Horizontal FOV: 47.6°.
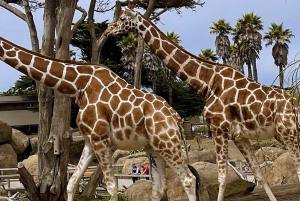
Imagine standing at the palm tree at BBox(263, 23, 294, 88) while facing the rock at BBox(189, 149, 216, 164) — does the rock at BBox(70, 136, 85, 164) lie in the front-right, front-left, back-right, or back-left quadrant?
front-right

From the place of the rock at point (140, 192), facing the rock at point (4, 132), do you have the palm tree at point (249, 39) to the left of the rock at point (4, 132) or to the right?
right

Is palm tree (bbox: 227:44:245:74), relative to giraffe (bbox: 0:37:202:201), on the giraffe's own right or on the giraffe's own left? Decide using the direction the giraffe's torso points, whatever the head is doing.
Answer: on the giraffe's own right

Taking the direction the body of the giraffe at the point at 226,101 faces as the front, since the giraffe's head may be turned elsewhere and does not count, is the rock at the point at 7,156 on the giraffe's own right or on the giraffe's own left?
on the giraffe's own right

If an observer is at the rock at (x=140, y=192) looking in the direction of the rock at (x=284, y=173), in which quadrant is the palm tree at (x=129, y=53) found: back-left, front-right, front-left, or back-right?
front-left

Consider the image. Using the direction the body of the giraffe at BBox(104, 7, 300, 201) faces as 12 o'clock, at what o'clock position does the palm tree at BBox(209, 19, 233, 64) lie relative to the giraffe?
The palm tree is roughly at 3 o'clock from the giraffe.

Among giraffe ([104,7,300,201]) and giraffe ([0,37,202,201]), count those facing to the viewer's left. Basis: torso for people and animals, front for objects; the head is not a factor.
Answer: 2

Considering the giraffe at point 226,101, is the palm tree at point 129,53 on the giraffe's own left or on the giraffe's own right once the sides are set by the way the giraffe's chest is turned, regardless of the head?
on the giraffe's own right

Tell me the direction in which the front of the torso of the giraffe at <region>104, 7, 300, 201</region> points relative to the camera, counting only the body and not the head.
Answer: to the viewer's left

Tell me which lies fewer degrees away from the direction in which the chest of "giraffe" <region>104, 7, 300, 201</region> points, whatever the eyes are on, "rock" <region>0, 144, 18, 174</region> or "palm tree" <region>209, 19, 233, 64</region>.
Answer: the rock

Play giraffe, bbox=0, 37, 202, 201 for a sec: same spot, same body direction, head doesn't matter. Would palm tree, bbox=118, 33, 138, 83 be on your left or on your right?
on your right

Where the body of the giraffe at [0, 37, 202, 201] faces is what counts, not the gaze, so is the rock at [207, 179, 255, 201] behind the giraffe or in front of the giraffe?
behind

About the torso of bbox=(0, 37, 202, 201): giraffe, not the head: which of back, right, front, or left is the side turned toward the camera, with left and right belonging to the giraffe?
left
